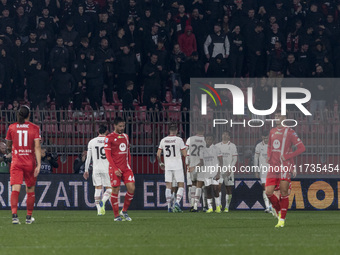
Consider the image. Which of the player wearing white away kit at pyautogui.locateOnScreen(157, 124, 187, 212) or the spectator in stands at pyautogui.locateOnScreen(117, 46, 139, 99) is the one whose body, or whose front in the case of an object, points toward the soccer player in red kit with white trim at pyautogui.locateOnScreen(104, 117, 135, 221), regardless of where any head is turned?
the spectator in stands

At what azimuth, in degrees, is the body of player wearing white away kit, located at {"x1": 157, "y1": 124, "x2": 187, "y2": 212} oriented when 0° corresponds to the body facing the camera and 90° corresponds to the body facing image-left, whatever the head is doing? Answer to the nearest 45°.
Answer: approximately 180°

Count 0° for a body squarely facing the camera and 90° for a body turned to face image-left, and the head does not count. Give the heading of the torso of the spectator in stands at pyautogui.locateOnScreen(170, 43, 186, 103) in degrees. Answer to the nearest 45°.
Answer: approximately 0°

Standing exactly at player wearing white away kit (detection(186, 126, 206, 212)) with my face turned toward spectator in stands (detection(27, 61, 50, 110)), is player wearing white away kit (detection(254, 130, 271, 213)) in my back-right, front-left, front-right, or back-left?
back-right
